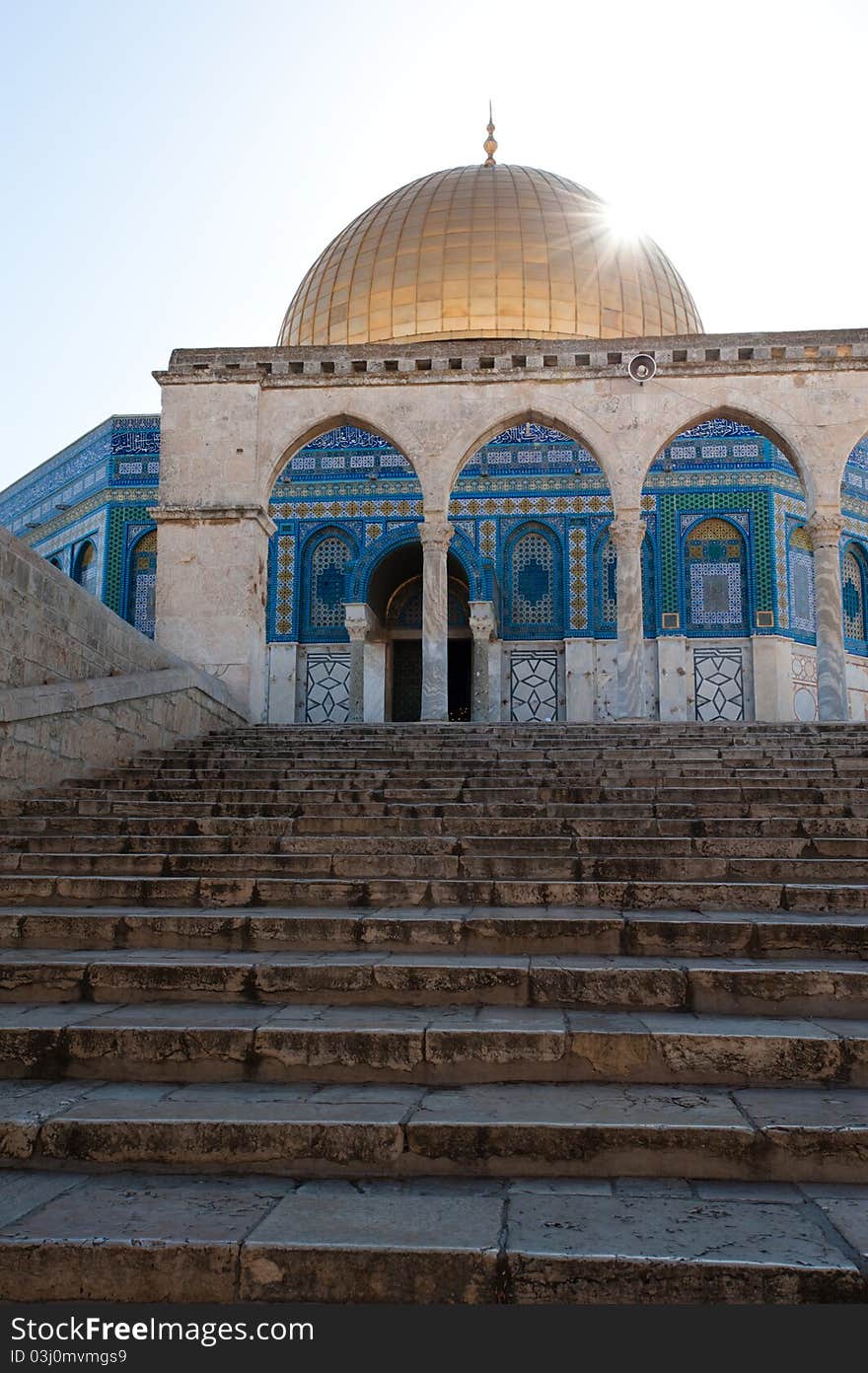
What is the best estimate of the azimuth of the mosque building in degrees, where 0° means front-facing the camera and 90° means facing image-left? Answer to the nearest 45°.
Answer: approximately 0°

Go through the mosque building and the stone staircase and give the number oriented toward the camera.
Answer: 2

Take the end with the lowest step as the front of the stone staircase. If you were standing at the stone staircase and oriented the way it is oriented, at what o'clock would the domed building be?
The domed building is roughly at 6 o'clock from the stone staircase.

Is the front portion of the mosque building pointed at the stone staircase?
yes

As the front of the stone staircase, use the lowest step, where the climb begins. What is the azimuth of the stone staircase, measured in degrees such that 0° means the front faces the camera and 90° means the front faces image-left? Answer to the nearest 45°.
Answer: approximately 0°
